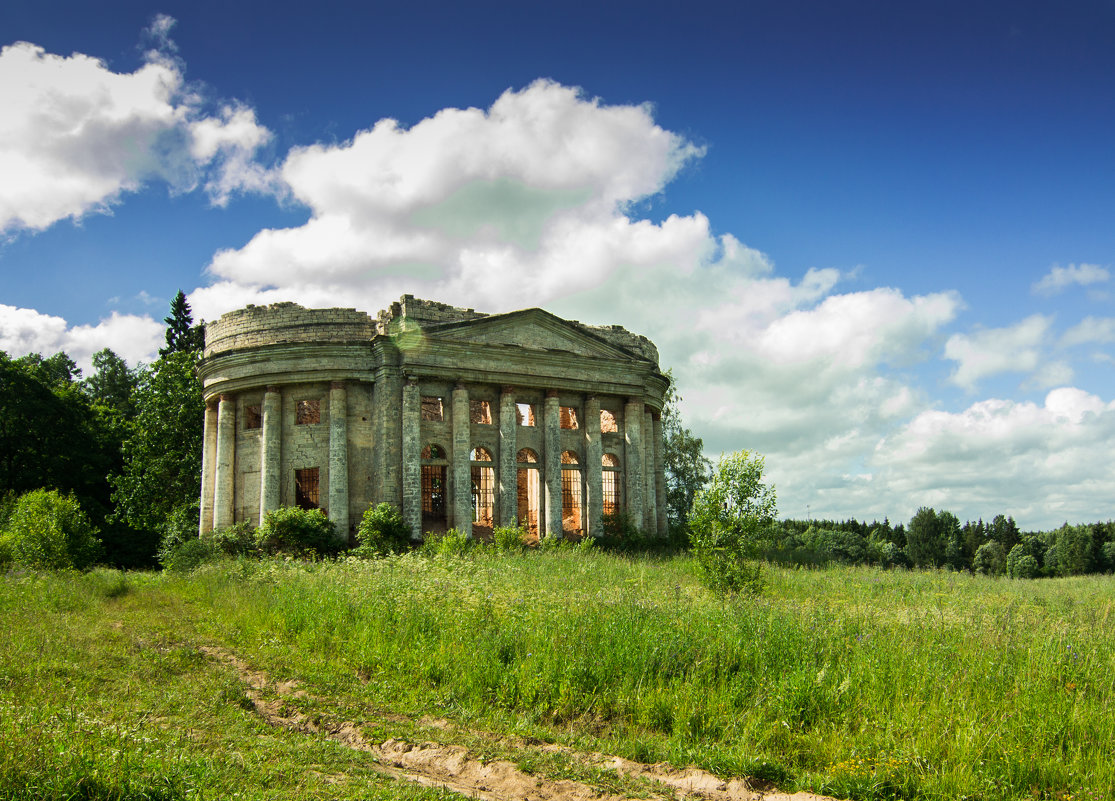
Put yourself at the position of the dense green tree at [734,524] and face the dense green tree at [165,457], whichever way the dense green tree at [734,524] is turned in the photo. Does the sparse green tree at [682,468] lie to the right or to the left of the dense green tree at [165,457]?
right

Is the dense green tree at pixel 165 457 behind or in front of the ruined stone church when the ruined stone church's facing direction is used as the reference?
behind

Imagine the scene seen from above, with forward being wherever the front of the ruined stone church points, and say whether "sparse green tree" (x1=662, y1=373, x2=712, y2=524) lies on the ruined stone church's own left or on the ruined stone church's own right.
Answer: on the ruined stone church's own left

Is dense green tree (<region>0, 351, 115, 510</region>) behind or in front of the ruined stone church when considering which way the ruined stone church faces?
behind

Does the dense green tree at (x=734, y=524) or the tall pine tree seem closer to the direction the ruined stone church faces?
the dense green tree

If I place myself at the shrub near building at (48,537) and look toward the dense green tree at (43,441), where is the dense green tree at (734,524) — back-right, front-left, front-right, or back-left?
back-right

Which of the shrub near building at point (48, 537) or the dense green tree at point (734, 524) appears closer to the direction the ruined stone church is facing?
the dense green tree
